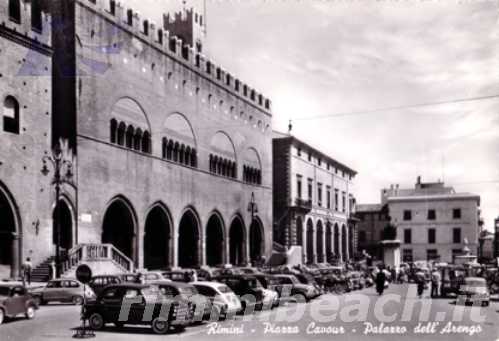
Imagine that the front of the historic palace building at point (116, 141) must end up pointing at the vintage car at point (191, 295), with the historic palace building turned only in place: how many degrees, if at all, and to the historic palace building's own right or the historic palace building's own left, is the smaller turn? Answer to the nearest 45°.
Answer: approximately 45° to the historic palace building's own right

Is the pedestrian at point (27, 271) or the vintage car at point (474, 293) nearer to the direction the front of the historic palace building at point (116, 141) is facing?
the vintage car

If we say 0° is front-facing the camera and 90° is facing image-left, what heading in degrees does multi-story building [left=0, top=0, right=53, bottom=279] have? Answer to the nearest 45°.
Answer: approximately 315°

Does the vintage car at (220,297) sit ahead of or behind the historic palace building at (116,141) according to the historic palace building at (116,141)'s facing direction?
ahead
